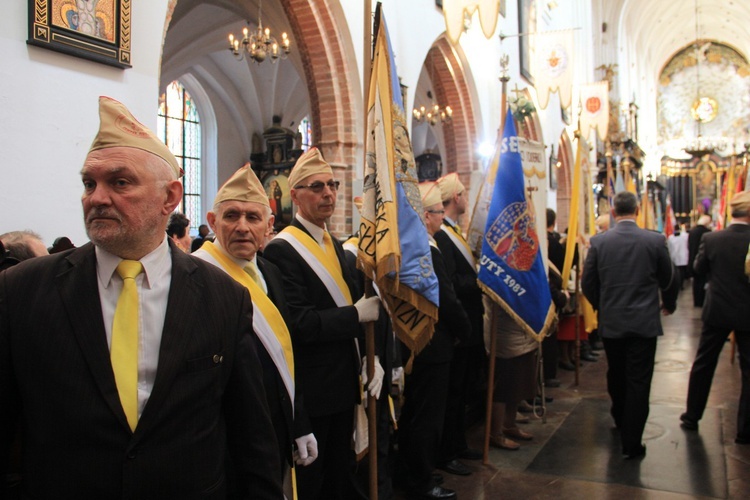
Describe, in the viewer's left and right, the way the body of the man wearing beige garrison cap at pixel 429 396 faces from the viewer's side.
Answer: facing to the right of the viewer

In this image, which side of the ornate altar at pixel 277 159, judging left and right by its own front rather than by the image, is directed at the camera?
front

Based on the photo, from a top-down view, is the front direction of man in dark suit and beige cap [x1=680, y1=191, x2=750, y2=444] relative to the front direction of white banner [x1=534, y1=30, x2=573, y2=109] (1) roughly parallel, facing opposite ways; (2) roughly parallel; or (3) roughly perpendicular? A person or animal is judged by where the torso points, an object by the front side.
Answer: roughly parallel, facing opposite ways

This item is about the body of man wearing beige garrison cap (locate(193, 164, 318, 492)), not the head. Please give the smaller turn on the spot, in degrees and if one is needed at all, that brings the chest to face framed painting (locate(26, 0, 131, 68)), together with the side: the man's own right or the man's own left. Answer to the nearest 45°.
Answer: approximately 180°

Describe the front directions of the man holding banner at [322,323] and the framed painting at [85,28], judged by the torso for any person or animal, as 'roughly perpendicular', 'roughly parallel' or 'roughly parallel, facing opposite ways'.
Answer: roughly parallel

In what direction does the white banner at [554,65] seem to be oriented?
toward the camera

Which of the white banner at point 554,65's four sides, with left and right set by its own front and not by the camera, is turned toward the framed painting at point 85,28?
front

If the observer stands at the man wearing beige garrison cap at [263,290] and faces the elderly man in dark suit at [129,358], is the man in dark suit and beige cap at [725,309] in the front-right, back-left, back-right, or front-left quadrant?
back-left

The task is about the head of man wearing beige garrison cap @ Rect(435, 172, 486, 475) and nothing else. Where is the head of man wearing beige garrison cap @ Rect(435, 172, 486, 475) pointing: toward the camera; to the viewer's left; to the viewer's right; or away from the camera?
to the viewer's right

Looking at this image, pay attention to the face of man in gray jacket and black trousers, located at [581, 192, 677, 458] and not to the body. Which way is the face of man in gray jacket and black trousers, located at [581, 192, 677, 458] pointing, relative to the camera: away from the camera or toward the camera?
away from the camera

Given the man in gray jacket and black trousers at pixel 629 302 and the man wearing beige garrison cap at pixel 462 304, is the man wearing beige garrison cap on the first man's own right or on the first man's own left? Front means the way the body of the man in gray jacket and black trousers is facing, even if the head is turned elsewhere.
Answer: on the first man's own left

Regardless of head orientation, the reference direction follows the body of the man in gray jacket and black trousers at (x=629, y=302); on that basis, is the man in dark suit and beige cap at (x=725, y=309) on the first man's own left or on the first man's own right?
on the first man's own right

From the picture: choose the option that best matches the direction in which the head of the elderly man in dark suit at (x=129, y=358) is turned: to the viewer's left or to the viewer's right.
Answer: to the viewer's left
